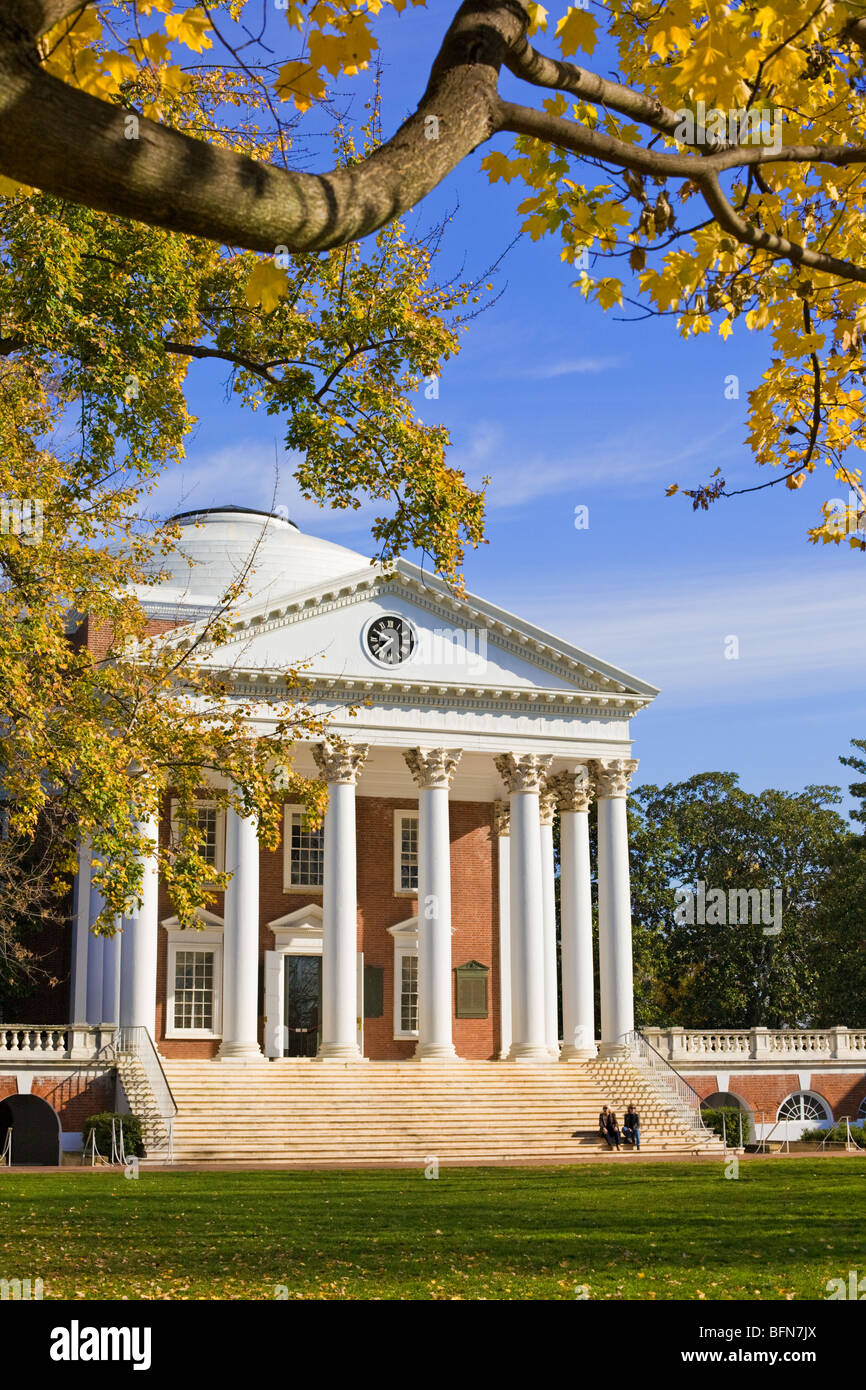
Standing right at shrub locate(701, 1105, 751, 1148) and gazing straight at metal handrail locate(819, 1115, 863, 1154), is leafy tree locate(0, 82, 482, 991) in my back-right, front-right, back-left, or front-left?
back-right

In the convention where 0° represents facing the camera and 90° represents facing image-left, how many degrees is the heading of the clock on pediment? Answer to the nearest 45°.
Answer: approximately 0°

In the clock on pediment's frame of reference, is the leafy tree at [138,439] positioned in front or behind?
in front

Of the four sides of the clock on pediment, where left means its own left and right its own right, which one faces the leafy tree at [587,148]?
front
